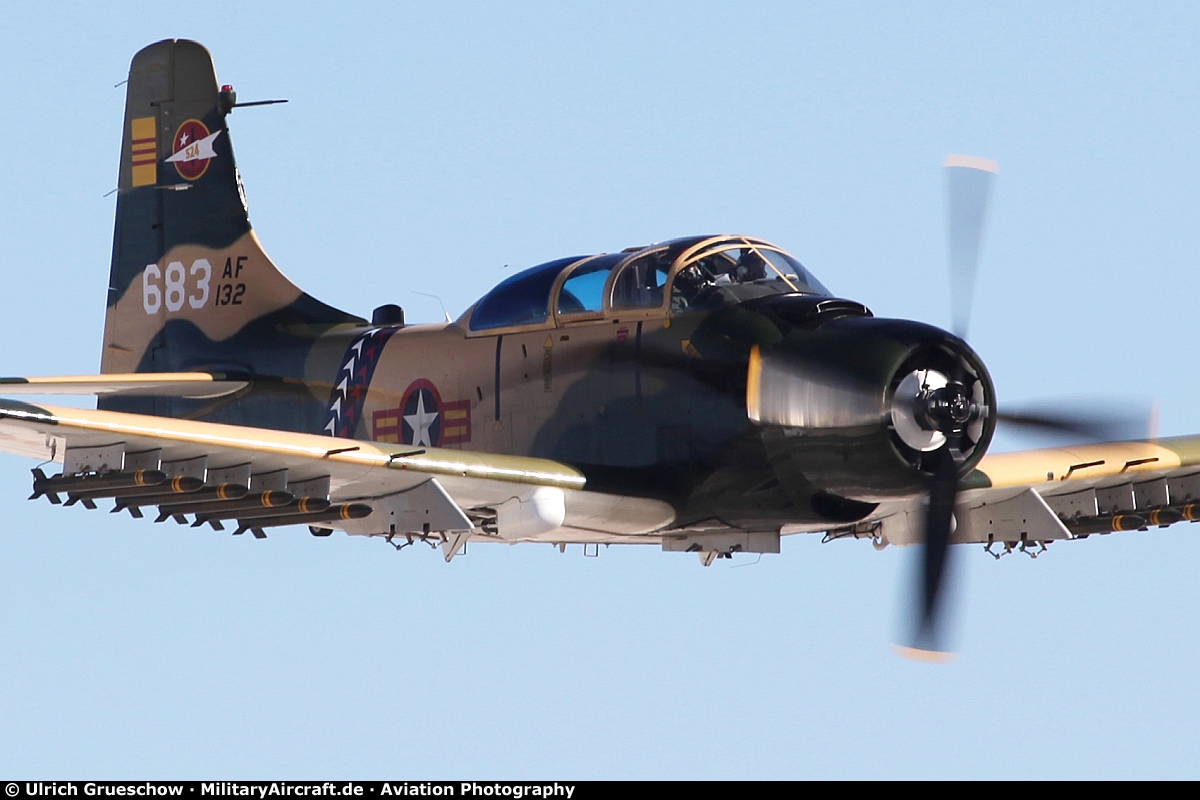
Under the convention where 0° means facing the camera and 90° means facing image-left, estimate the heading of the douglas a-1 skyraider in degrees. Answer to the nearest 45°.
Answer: approximately 315°
